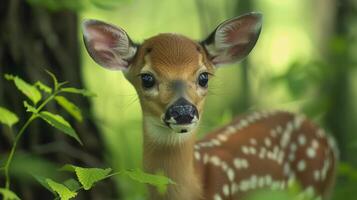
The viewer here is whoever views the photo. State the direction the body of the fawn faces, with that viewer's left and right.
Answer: facing the viewer and to the left of the viewer

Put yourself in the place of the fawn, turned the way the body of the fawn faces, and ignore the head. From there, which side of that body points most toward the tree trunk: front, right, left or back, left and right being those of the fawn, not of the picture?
right
